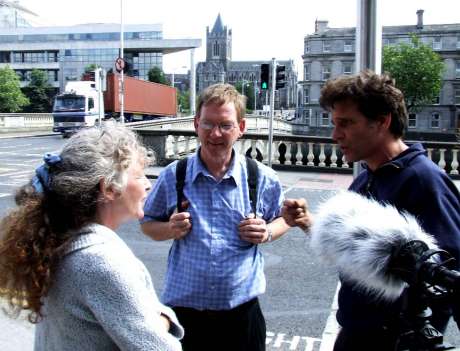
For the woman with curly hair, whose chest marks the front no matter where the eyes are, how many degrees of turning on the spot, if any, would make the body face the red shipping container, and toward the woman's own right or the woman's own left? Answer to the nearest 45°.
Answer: approximately 90° to the woman's own left

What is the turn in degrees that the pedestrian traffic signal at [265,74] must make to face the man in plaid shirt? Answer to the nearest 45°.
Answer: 0° — it already faces them

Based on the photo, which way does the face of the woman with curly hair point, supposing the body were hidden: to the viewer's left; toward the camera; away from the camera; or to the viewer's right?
to the viewer's right

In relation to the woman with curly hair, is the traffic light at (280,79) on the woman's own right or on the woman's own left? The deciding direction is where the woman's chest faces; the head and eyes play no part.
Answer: on the woman's own left

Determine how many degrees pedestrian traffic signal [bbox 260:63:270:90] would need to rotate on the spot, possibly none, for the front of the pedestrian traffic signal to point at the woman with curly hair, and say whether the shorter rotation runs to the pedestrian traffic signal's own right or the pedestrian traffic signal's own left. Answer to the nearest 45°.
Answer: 0° — it already faces them

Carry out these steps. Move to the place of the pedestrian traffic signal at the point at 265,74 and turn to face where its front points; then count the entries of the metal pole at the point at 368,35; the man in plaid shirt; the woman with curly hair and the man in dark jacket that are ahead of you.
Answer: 4

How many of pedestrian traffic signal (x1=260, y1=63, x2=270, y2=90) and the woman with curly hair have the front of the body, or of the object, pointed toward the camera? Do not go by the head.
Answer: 1

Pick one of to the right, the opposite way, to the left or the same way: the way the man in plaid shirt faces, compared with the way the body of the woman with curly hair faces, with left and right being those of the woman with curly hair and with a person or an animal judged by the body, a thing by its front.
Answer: to the right

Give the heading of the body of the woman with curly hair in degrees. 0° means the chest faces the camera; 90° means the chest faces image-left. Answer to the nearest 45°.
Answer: approximately 270°

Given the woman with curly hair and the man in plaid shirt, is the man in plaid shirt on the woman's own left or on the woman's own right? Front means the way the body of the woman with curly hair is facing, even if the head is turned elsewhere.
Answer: on the woman's own left

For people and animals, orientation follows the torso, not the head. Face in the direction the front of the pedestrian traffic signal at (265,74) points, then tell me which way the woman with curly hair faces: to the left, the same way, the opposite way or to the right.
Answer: to the left

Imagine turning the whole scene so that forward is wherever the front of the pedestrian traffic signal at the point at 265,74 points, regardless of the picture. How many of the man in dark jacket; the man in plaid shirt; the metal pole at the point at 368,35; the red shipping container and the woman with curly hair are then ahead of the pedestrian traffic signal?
4
